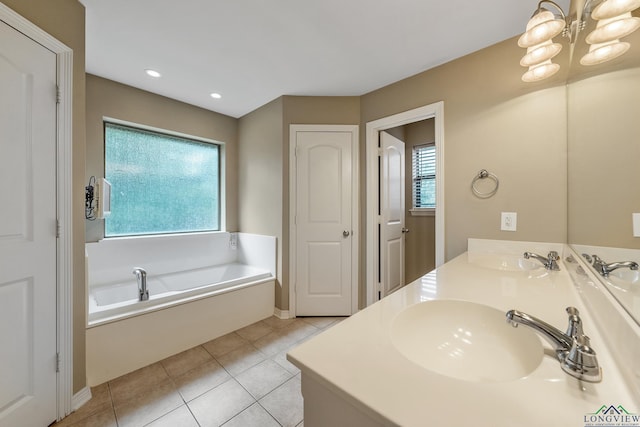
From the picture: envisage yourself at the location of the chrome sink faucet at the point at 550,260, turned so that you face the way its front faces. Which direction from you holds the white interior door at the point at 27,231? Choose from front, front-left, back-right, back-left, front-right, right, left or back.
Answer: front-left

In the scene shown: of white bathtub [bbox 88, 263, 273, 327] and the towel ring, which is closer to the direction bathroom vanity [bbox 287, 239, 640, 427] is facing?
the white bathtub

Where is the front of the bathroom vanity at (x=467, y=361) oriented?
to the viewer's left

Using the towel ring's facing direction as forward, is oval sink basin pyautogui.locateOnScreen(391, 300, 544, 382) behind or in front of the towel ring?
in front

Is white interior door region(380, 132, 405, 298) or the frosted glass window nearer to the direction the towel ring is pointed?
the frosted glass window

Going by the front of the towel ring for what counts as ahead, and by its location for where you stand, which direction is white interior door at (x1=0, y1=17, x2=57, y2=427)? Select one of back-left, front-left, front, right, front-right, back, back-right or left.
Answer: front-right

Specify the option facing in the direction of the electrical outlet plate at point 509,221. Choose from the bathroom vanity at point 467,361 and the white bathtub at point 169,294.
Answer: the white bathtub

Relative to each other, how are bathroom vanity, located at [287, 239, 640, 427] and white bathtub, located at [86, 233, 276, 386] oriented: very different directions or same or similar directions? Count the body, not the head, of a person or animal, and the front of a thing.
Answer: very different directions

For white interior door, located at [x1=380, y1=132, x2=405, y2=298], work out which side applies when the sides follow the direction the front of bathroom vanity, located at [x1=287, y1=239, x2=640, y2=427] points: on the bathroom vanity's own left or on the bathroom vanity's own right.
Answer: on the bathroom vanity's own right

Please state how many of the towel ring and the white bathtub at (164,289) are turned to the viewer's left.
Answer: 0

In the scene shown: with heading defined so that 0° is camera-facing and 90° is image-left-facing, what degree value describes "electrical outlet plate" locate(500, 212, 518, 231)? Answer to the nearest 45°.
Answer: approximately 0°

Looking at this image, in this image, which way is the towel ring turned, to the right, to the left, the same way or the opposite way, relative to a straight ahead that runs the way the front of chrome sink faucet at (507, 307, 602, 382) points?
to the left

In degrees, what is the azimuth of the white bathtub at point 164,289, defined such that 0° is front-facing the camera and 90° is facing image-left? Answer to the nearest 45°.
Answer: approximately 315°
